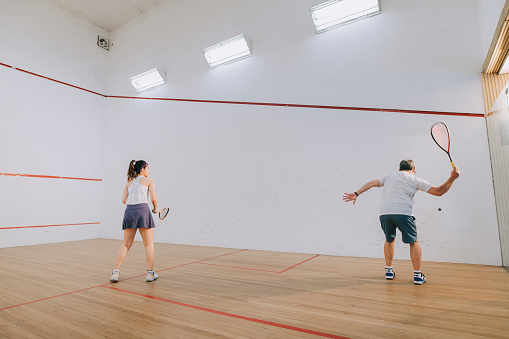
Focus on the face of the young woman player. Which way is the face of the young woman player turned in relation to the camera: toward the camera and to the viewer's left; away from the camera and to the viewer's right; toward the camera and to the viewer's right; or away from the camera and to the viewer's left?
away from the camera and to the viewer's right

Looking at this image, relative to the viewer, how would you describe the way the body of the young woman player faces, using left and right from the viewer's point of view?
facing away from the viewer and to the right of the viewer

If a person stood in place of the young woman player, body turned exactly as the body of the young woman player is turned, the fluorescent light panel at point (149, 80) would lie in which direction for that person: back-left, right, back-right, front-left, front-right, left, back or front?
front-left

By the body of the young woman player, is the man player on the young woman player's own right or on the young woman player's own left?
on the young woman player's own right

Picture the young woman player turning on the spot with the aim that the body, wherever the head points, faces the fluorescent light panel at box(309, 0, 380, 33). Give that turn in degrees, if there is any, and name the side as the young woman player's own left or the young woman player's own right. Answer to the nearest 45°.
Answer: approximately 45° to the young woman player's own right
